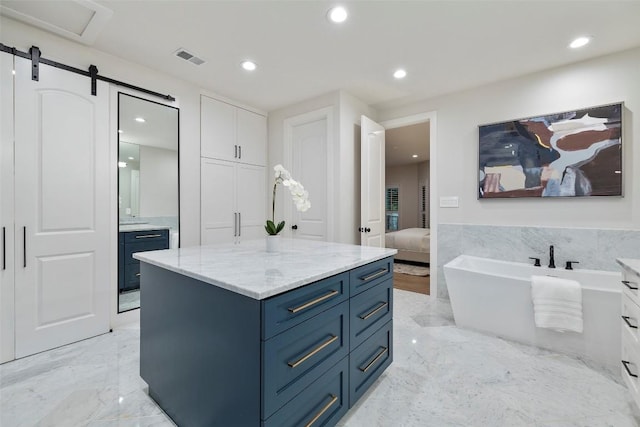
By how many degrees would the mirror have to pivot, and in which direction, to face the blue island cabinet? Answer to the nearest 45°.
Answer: approximately 45° to its right

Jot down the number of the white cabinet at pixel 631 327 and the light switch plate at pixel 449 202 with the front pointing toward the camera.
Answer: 1

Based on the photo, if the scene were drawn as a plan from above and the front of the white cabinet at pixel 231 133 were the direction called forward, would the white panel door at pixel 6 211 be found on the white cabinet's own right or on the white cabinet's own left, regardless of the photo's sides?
on the white cabinet's own right

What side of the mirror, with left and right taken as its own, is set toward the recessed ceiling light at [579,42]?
front

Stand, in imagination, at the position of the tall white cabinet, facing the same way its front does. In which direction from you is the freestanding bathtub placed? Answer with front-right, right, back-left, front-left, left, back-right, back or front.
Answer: front

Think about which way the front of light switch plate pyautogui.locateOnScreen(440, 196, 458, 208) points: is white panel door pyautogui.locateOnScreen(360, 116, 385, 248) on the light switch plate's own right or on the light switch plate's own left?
on the light switch plate's own right

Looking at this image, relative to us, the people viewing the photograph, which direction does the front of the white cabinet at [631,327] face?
facing to the left of the viewer

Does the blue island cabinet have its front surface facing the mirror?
no

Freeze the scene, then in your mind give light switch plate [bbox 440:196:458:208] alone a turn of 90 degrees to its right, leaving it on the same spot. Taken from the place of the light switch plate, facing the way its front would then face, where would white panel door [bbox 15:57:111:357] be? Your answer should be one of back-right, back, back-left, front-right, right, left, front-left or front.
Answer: front-left

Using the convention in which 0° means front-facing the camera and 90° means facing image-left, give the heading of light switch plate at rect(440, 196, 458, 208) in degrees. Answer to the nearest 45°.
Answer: approximately 0°

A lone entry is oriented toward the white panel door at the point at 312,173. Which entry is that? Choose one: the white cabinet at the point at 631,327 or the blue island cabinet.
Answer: the white cabinet

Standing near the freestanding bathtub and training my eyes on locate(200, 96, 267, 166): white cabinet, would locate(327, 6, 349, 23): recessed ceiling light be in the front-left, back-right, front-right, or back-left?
front-left

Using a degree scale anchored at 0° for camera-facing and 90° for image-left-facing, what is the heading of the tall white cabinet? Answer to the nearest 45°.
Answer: approximately 315°

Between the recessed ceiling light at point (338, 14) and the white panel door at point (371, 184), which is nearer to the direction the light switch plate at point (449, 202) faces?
the recessed ceiling light
